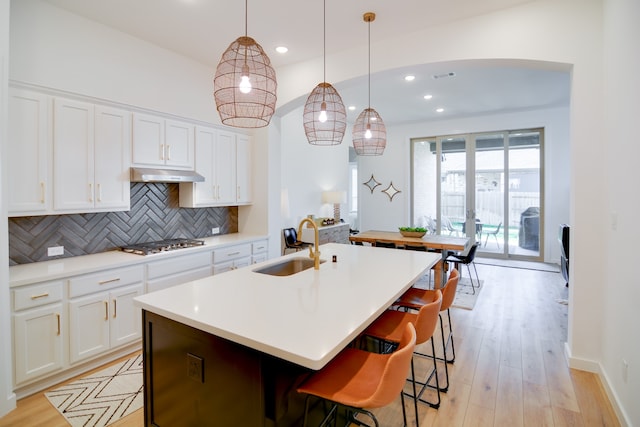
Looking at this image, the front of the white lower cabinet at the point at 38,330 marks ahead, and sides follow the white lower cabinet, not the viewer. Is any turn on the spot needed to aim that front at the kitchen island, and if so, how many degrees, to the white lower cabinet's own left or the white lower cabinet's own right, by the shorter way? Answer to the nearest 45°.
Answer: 0° — it already faces it

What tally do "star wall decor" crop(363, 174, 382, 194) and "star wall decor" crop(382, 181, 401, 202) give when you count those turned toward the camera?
2

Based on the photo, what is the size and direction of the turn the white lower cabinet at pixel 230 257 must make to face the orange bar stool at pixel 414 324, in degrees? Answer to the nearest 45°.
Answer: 0° — it already faces it

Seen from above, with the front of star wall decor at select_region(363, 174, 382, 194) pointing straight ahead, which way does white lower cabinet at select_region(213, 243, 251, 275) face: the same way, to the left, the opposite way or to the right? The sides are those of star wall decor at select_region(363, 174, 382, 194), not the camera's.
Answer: to the left

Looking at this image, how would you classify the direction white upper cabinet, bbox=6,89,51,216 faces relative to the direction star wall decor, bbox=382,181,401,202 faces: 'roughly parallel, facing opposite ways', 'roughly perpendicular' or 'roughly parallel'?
roughly perpendicular
